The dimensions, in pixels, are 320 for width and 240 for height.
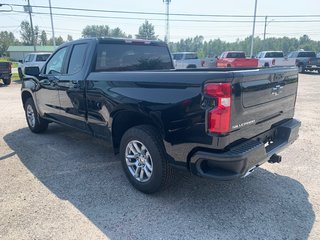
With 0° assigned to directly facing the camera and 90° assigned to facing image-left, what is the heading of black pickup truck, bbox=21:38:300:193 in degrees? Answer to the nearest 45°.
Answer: approximately 135°

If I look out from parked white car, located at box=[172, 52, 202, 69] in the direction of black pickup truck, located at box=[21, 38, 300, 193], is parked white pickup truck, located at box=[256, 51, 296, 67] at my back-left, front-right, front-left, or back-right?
back-left

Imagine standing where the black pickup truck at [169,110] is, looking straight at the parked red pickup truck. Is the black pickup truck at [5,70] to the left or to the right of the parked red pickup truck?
left

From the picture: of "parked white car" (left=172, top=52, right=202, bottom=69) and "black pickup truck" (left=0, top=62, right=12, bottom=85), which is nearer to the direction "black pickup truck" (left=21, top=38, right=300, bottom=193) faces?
the black pickup truck

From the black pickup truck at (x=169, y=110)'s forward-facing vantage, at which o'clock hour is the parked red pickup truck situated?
The parked red pickup truck is roughly at 2 o'clock from the black pickup truck.

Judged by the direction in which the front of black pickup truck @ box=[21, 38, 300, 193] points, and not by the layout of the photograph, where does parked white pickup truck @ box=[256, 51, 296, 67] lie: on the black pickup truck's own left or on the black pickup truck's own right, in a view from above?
on the black pickup truck's own right

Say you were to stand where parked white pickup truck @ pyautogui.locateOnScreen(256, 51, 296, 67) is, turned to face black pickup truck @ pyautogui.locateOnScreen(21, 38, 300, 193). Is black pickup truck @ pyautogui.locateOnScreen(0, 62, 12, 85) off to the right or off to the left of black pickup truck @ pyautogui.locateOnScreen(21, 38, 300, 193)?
right
